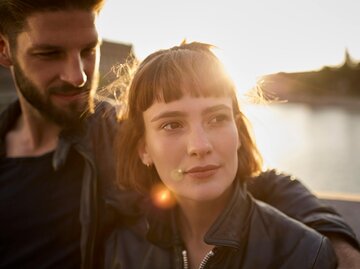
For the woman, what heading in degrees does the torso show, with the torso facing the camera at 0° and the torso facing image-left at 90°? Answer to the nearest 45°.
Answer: approximately 0°

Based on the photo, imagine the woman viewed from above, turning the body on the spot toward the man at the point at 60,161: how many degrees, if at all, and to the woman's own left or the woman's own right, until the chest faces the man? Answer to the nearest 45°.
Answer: approximately 135° to the woman's own right
